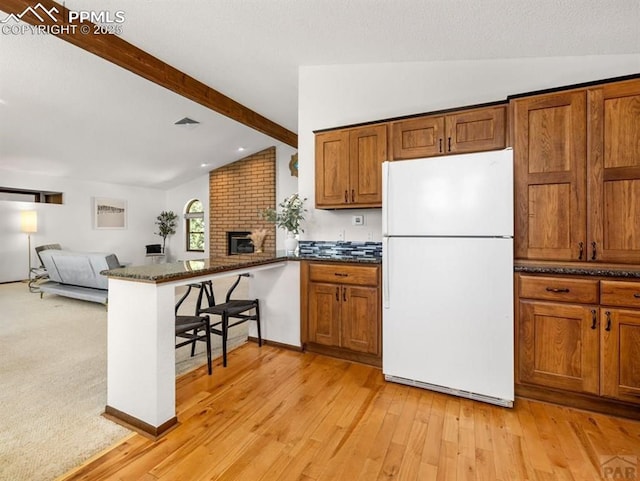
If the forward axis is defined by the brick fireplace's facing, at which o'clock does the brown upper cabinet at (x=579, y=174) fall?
The brown upper cabinet is roughly at 10 o'clock from the brick fireplace.

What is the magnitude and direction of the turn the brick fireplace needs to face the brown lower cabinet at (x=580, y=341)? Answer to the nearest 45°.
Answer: approximately 45° to its left

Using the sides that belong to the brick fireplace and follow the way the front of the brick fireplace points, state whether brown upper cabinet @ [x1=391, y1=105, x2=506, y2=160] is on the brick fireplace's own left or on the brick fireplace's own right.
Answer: on the brick fireplace's own left

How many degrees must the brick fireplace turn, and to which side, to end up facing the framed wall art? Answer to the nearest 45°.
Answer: approximately 45° to its right

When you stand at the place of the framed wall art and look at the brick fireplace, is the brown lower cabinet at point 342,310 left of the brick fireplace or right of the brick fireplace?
right

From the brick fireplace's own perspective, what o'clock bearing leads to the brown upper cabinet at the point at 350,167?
The brown upper cabinet is roughly at 10 o'clock from the brick fireplace.

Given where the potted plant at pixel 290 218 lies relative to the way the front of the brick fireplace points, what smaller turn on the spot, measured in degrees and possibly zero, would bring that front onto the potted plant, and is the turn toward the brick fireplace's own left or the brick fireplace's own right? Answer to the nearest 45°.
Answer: approximately 45° to the brick fireplace's own left

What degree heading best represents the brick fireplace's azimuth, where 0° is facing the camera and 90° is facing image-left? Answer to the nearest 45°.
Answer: approximately 45°

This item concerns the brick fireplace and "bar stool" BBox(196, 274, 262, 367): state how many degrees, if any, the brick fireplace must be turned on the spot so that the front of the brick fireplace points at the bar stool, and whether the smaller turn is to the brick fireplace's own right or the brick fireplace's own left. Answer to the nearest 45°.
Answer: approximately 45° to the brick fireplace's own left

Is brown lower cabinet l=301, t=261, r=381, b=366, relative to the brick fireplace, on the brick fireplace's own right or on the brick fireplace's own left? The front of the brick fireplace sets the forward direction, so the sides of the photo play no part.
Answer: on the brick fireplace's own left

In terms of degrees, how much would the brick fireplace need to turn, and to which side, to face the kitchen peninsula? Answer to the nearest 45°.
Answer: approximately 45° to its left
